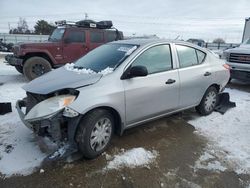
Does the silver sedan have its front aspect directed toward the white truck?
no

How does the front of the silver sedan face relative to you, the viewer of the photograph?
facing the viewer and to the left of the viewer
